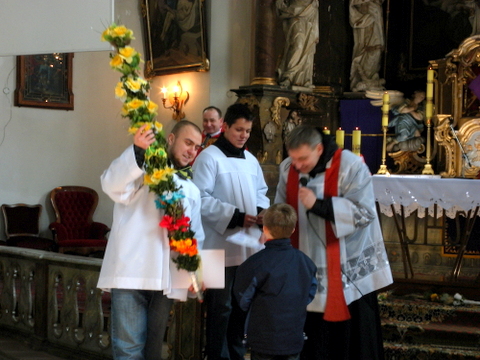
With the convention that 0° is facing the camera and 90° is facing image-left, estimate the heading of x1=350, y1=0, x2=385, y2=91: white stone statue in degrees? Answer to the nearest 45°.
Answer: approximately 45°

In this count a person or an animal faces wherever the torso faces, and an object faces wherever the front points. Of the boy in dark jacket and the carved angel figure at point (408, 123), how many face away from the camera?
1

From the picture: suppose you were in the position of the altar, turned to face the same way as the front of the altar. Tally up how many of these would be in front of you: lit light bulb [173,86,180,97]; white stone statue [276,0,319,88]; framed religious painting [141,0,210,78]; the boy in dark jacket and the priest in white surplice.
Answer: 2

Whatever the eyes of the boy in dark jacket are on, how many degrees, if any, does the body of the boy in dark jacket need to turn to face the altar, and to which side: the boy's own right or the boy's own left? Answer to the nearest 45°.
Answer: approximately 45° to the boy's own right

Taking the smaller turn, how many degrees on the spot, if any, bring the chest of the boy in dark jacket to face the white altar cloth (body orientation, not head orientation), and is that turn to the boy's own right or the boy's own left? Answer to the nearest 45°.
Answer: approximately 45° to the boy's own right

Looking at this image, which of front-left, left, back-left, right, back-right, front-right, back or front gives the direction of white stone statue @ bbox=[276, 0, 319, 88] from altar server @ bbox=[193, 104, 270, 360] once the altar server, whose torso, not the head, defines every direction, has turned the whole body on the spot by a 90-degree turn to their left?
front-left

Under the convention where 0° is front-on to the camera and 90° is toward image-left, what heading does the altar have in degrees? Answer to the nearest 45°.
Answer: approximately 0°

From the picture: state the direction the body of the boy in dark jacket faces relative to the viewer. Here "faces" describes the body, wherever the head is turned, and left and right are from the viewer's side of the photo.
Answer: facing away from the viewer
